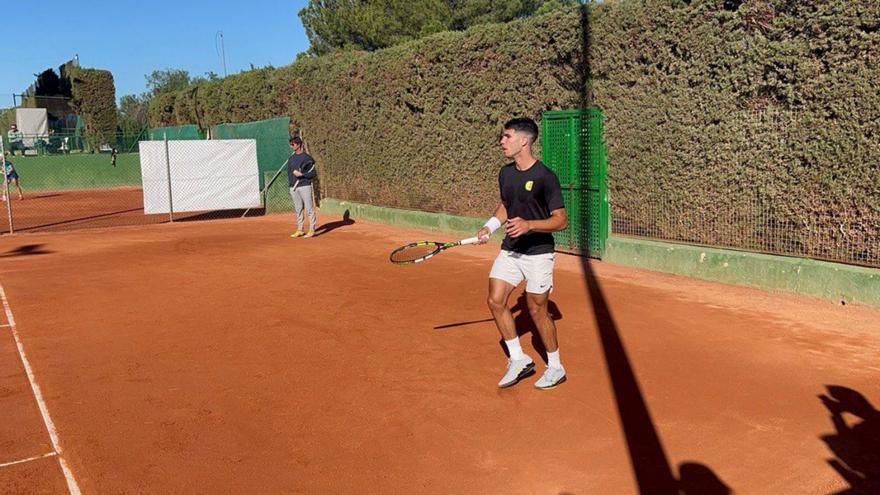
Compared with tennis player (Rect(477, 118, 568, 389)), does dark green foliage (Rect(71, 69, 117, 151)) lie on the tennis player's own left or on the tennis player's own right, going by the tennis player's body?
on the tennis player's own right

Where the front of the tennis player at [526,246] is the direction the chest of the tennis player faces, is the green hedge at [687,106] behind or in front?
behind

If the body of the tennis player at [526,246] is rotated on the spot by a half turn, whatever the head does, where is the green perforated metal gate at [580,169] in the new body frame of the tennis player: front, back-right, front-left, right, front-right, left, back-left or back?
front-left

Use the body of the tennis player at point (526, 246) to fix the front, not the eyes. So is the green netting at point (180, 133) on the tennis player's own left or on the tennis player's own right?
on the tennis player's own right

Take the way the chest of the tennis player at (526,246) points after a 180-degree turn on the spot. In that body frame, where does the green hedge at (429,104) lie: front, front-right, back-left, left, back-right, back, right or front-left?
front-left

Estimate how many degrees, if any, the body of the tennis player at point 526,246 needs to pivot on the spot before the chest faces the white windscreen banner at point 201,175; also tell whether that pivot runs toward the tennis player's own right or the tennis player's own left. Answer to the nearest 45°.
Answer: approximately 90° to the tennis player's own right

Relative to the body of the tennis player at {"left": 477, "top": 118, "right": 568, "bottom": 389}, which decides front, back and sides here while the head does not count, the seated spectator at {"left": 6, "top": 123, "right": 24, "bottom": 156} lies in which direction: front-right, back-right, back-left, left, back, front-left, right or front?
right

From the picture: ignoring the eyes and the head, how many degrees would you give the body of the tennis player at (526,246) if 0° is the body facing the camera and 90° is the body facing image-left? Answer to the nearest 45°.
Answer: approximately 45°

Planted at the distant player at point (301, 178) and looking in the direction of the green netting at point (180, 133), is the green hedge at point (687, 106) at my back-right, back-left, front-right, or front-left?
back-right

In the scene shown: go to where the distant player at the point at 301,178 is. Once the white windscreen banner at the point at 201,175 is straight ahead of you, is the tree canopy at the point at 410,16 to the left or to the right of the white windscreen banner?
right

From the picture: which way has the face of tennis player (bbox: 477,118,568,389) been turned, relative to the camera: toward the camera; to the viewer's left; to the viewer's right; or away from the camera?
to the viewer's left
